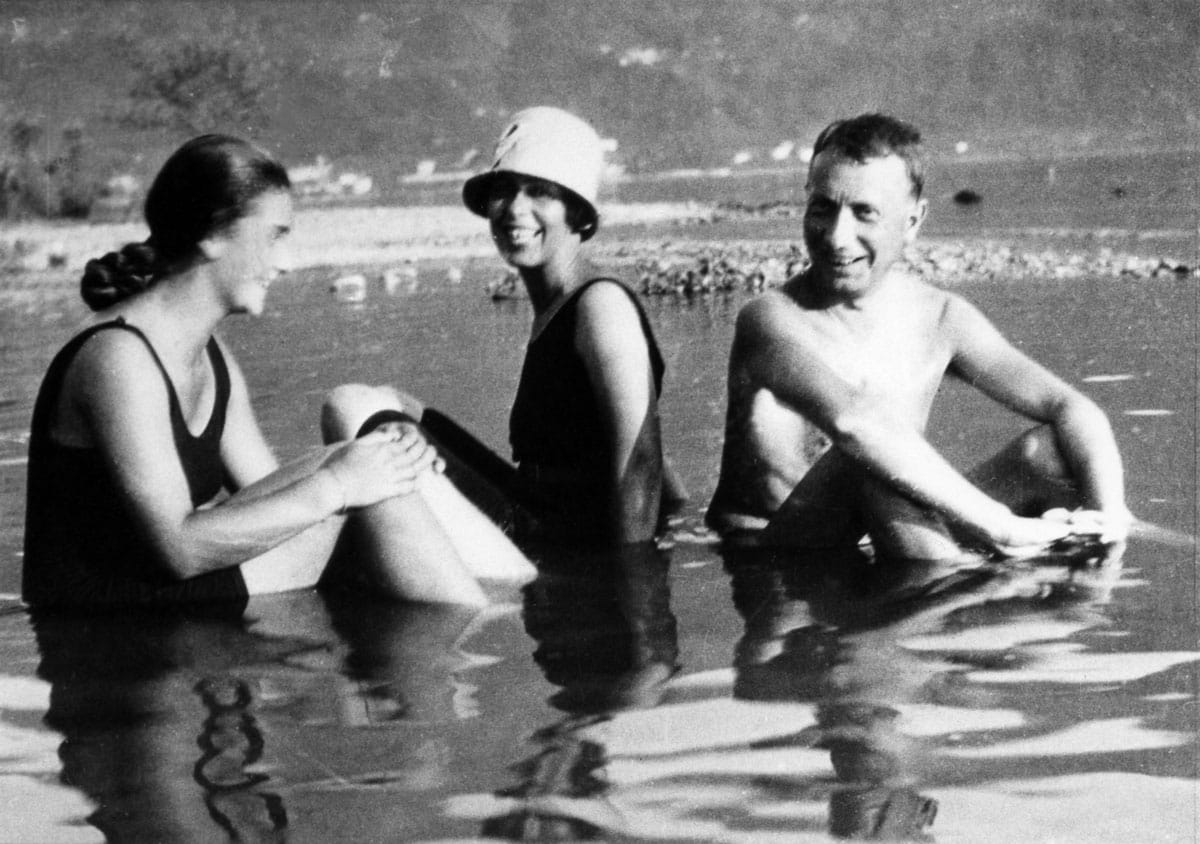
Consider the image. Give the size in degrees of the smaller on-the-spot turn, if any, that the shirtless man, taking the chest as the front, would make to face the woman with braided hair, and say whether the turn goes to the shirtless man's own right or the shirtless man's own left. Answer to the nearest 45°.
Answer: approximately 90° to the shirtless man's own right

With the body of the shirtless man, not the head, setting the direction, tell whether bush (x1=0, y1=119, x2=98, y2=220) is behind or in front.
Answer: behind

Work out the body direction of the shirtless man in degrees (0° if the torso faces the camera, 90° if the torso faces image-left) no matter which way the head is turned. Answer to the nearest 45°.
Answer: approximately 315°

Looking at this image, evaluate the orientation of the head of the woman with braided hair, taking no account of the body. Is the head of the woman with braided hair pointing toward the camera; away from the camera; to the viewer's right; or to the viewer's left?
to the viewer's right
